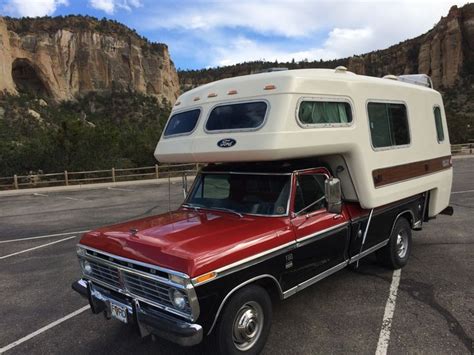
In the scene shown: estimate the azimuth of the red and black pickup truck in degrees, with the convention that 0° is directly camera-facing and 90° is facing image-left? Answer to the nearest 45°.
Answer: approximately 45°

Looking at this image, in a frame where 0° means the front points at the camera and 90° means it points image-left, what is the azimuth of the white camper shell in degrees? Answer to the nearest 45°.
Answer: approximately 45°
